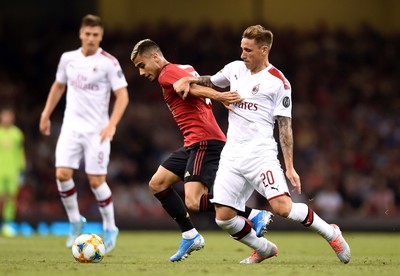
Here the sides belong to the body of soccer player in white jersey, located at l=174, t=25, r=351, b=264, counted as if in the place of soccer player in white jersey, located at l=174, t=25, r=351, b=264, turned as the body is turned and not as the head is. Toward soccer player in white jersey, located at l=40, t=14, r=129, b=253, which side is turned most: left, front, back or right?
right

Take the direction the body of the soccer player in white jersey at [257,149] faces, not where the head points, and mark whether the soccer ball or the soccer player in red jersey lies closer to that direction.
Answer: the soccer ball

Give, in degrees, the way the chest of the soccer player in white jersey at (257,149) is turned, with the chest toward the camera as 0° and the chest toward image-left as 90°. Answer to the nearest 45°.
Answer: approximately 45°
